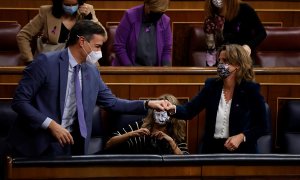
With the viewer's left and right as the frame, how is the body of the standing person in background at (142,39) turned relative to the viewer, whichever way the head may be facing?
facing the viewer

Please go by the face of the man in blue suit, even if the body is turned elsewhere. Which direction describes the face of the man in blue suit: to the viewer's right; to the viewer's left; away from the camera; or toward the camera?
to the viewer's right

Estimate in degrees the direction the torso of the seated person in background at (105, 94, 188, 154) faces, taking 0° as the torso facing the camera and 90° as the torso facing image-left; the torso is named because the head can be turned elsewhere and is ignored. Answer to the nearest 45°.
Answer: approximately 0°

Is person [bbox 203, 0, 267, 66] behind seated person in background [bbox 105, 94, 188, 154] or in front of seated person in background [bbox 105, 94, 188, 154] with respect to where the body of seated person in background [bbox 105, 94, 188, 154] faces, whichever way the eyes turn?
behind

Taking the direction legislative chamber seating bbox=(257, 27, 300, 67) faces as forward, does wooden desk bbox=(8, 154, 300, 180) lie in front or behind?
in front

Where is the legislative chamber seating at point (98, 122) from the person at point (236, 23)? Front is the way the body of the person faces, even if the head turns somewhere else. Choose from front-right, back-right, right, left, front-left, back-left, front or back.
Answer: front

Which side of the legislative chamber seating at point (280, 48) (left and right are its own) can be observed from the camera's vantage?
front

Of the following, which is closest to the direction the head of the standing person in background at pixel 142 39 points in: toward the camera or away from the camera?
toward the camera

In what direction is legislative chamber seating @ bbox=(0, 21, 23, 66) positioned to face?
toward the camera

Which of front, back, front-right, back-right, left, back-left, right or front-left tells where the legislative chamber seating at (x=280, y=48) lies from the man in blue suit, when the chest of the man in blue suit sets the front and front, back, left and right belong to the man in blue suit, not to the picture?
left

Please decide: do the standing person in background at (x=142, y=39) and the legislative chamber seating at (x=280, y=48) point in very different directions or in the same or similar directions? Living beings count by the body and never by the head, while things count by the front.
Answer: same or similar directions
